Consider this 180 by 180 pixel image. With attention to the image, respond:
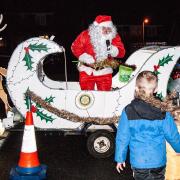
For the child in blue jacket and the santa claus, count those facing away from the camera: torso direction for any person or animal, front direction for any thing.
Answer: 1

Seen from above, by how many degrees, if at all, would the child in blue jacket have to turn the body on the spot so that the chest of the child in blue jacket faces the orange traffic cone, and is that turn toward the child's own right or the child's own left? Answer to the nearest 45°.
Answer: approximately 45° to the child's own left

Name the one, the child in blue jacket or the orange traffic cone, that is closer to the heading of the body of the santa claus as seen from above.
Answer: the child in blue jacket

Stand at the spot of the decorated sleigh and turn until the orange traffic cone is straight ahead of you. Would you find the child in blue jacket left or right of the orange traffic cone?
left

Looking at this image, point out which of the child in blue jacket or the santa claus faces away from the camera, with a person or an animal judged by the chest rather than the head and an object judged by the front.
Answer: the child in blue jacket

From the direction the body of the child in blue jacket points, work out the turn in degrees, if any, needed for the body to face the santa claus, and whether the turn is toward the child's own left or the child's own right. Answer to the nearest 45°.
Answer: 0° — they already face them

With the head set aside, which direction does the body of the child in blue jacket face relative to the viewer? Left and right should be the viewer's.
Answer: facing away from the viewer
